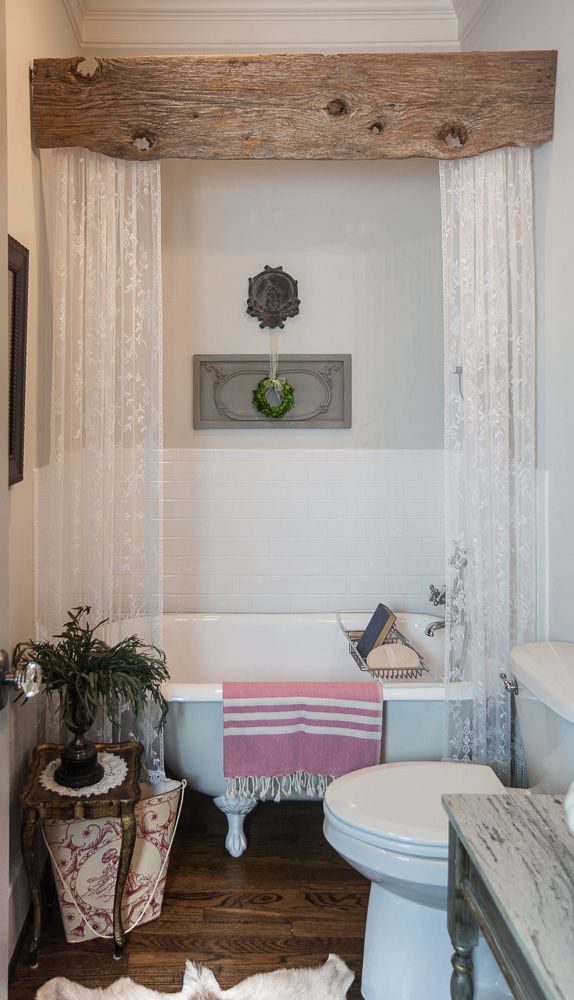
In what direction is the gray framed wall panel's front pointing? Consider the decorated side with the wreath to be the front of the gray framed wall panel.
toward the camera

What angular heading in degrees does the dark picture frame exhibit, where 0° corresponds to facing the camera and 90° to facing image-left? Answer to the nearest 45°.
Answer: approximately 270°

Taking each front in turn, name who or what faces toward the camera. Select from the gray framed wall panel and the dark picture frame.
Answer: the gray framed wall panel

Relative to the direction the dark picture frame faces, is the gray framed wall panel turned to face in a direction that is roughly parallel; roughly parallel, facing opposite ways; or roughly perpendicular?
roughly perpendicular

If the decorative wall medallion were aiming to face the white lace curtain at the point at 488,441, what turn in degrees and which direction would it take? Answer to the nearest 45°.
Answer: approximately 45° to its left

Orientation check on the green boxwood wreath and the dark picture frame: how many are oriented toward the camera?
1

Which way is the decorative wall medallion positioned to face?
toward the camera

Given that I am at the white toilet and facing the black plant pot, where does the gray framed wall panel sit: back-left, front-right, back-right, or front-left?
front-right

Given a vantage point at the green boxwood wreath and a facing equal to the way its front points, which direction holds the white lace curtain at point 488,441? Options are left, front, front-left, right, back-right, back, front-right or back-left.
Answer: front-left

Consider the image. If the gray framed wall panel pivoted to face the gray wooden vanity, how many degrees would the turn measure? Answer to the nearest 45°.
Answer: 0° — it already faces it

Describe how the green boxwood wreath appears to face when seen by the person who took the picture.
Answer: facing the viewer

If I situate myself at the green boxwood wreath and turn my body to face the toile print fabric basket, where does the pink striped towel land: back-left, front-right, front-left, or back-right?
front-left

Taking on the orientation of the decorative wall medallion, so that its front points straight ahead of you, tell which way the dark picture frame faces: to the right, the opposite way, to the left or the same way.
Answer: to the left

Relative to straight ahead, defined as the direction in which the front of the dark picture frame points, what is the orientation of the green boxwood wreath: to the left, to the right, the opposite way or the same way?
to the right
